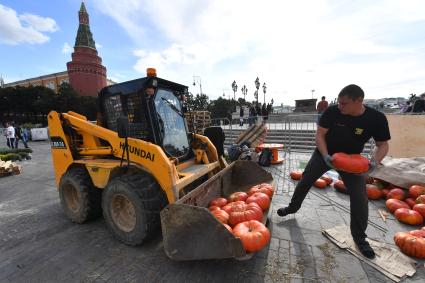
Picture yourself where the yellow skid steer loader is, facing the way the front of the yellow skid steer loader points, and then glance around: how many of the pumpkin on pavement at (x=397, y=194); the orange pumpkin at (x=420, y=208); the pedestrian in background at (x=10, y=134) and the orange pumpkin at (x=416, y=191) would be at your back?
1

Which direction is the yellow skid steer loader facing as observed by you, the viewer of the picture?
facing the viewer and to the right of the viewer

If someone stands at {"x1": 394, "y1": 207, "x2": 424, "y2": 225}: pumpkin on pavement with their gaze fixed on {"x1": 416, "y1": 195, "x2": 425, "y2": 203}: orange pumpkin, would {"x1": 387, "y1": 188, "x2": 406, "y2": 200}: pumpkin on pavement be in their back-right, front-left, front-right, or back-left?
front-left

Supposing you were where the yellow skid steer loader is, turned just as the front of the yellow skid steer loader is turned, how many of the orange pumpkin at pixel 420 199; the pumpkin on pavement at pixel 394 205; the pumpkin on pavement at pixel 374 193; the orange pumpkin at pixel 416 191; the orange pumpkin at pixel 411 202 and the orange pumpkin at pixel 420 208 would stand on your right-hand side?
0

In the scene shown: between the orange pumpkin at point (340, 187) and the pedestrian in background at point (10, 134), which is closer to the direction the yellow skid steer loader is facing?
the orange pumpkin

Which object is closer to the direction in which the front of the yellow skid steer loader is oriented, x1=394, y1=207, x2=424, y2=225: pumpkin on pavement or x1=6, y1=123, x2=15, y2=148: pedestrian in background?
the pumpkin on pavement

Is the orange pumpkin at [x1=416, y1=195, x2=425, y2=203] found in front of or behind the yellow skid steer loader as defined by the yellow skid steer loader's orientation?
in front

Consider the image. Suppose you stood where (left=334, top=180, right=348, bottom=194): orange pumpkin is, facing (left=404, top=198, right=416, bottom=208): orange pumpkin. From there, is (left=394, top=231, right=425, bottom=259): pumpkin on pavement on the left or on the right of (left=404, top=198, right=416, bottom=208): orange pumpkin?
right

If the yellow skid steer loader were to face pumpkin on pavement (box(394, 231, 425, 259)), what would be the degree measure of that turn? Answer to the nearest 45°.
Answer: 0° — it already faces it

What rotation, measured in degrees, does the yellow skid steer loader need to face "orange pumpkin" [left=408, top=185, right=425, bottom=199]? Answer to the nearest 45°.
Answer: approximately 45° to its left

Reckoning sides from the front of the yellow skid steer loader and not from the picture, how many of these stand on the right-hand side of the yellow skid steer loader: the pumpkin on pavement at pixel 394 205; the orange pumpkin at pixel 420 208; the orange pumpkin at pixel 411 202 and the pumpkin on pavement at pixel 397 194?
0

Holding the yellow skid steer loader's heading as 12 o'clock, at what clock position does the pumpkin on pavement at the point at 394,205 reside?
The pumpkin on pavement is roughly at 11 o'clock from the yellow skid steer loader.

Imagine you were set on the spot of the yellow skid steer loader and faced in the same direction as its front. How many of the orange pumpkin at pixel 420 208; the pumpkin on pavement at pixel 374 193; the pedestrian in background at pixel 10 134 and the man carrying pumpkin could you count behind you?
1

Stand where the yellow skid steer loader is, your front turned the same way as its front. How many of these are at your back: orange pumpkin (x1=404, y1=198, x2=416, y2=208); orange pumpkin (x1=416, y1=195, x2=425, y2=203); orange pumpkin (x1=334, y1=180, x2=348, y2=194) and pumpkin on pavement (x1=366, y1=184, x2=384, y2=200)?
0
